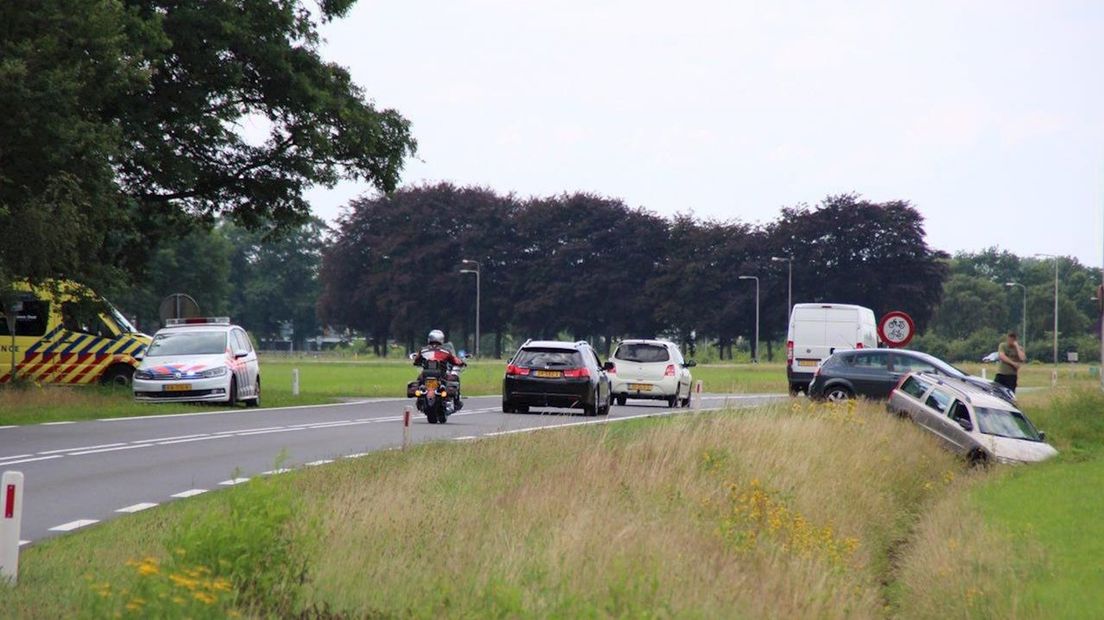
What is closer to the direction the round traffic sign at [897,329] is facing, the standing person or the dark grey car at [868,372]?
the dark grey car

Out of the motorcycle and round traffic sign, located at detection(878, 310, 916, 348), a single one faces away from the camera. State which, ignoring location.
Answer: the motorcycle

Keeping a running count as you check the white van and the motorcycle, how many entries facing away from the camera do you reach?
2

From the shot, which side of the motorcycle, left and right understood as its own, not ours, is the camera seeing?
back

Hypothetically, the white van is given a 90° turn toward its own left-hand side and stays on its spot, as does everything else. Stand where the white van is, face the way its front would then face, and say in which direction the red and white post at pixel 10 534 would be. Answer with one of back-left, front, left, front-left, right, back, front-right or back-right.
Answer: left

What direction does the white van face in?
away from the camera

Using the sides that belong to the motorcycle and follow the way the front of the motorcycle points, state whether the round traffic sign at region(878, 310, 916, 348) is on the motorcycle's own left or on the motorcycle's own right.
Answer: on the motorcycle's own right

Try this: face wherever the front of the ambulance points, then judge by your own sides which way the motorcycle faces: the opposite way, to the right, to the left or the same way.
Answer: to the left
